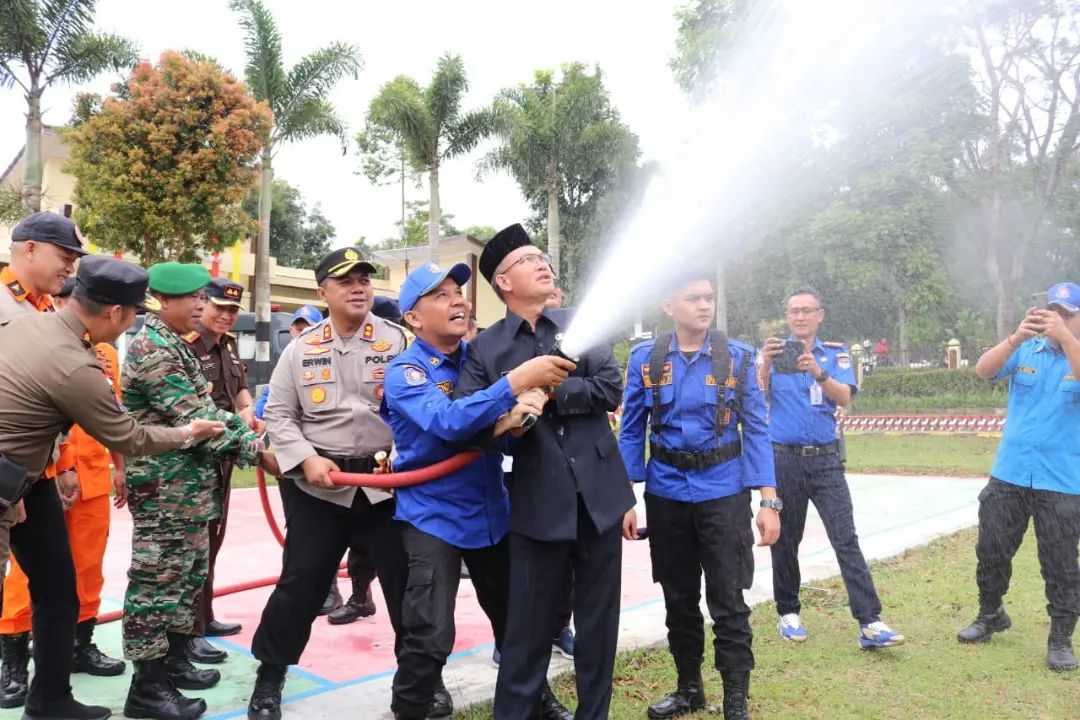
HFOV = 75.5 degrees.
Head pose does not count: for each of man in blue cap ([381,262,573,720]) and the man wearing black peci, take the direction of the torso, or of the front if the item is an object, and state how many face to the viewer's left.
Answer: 0

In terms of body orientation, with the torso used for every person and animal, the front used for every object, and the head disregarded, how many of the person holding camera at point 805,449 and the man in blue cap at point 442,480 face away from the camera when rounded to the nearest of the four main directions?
0

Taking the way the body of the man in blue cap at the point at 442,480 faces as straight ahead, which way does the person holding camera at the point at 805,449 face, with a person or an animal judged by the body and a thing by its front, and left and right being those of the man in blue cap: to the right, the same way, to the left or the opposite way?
to the right

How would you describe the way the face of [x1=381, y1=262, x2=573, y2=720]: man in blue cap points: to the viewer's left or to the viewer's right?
to the viewer's right

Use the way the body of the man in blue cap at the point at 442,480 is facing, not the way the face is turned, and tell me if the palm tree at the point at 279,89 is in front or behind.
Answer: behind

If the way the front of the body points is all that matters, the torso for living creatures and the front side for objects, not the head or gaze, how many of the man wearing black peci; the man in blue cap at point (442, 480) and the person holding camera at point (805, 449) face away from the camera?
0

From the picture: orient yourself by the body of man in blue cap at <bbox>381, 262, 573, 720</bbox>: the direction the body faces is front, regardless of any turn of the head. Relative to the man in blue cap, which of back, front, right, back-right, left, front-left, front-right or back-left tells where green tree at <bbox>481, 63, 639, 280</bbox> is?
back-left

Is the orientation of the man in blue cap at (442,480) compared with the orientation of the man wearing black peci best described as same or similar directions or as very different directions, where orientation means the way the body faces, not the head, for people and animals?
same or similar directions

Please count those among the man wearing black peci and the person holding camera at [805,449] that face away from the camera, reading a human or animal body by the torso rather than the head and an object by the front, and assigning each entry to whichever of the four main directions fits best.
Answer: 0

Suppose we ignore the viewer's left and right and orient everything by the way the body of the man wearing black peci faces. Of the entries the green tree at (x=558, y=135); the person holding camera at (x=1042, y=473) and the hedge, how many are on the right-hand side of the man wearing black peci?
0

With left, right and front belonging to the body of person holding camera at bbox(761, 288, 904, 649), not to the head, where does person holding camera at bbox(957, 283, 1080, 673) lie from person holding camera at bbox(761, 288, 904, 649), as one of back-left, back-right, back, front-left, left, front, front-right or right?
left

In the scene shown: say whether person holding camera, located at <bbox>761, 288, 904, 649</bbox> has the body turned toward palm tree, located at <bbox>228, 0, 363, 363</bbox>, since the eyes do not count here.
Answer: no

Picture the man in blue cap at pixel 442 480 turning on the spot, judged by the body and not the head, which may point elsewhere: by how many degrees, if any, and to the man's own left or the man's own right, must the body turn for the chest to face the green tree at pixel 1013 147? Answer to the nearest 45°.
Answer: approximately 90° to the man's own left

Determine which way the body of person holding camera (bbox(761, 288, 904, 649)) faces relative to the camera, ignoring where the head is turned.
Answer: toward the camera

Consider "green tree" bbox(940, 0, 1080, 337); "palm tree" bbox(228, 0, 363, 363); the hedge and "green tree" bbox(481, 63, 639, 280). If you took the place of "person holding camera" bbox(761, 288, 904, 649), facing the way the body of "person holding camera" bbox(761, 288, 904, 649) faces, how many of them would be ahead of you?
0

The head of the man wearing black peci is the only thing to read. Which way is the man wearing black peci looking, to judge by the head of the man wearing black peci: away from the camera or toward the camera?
toward the camera

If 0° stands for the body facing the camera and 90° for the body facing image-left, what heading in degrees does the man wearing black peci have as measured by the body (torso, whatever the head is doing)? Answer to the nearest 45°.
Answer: approximately 315°
